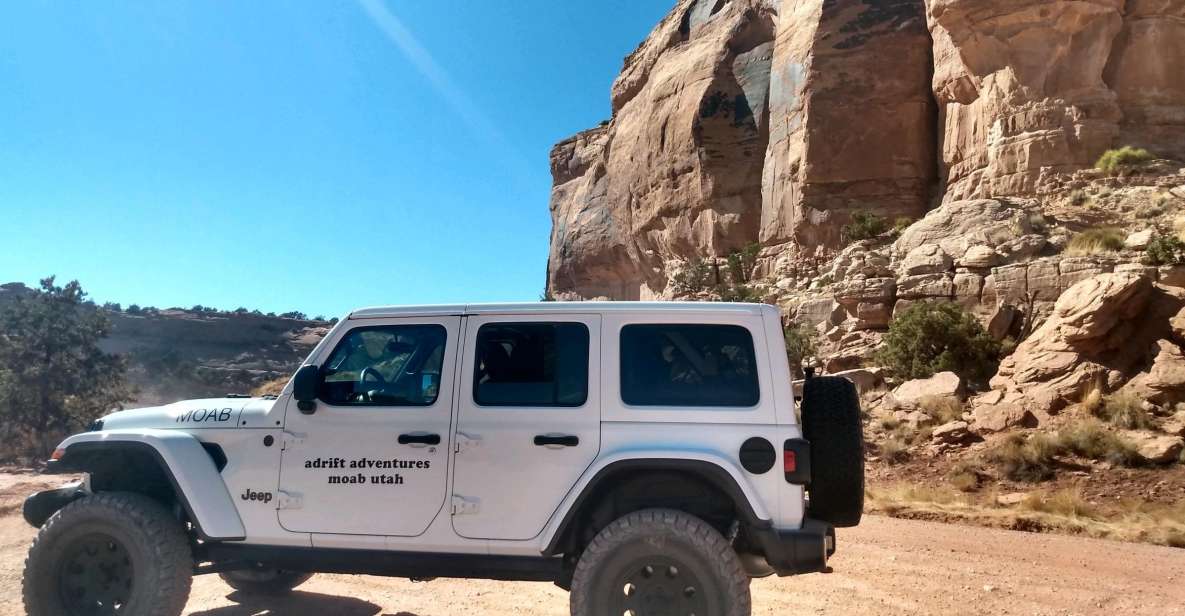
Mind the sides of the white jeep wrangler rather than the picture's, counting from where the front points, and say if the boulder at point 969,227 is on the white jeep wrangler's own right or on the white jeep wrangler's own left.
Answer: on the white jeep wrangler's own right

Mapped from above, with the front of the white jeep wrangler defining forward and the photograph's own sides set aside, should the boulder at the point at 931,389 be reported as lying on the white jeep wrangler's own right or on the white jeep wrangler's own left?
on the white jeep wrangler's own right

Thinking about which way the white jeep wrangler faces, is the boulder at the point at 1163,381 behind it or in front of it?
behind

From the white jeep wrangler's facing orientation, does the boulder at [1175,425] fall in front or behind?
behind

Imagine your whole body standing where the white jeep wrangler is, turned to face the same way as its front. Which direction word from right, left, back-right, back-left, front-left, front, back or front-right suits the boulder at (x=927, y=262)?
back-right

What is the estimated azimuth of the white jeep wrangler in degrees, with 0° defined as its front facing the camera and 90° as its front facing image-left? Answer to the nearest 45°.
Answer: approximately 90°

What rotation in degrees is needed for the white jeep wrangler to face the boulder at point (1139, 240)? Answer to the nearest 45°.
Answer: approximately 135° to its right

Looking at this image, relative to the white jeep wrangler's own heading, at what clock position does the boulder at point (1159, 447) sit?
The boulder is roughly at 5 o'clock from the white jeep wrangler.

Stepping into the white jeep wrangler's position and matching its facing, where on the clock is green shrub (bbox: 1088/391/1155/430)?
The green shrub is roughly at 5 o'clock from the white jeep wrangler.

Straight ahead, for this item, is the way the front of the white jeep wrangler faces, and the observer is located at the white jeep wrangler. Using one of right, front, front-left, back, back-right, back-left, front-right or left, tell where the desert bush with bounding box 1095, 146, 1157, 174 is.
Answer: back-right

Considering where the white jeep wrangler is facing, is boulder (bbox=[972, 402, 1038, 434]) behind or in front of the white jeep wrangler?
behind

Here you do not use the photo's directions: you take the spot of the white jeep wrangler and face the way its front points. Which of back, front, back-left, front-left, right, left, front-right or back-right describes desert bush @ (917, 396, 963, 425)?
back-right

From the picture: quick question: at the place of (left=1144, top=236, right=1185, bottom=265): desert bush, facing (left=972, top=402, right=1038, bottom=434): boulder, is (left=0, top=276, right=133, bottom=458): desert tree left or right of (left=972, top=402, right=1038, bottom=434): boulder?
right

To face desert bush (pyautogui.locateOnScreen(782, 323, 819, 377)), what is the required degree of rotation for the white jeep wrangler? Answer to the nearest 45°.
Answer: approximately 135° to its right
